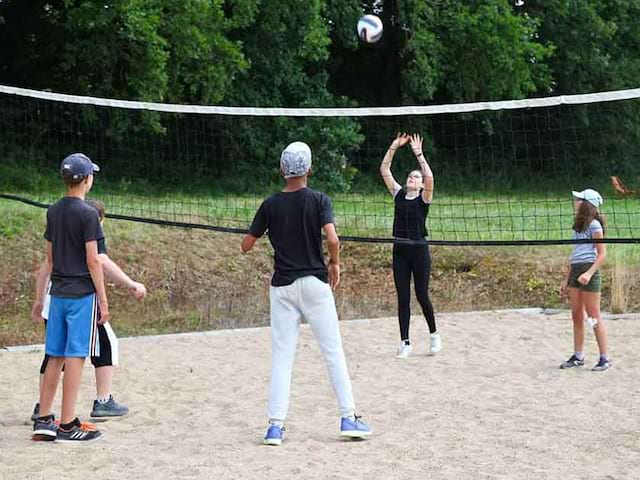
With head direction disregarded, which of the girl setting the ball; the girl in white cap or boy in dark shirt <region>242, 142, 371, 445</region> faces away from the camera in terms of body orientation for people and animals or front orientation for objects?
the boy in dark shirt

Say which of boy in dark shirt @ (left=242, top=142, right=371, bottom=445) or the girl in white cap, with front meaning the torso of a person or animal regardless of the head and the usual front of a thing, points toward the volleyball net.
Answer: the boy in dark shirt

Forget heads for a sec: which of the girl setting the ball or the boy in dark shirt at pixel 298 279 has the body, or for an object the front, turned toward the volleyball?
the boy in dark shirt

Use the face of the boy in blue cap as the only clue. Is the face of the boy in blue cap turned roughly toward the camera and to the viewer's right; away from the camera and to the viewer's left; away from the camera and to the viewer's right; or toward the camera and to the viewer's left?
away from the camera and to the viewer's right

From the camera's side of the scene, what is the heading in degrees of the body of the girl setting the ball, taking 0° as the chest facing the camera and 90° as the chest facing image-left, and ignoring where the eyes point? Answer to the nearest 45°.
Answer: approximately 0°

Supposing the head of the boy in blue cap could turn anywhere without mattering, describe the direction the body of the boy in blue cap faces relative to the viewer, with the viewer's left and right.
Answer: facing away from the viewer and to the right of the viewer

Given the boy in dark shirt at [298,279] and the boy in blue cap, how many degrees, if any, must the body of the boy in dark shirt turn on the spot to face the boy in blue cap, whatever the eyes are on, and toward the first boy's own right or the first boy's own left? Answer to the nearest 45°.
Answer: approximately 90° to the first boy's own left

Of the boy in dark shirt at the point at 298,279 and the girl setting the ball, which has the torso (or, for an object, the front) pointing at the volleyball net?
the boy in dark shirt

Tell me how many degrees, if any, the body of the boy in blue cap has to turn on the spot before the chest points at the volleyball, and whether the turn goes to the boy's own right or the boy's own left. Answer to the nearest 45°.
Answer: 0° — they already face it

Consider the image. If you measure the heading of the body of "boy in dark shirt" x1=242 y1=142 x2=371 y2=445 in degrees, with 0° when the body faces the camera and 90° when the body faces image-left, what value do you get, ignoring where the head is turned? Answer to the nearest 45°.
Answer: approximately 180°

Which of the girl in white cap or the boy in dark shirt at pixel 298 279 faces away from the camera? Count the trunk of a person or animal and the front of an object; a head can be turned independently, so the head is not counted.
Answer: the boy in dark shirt
